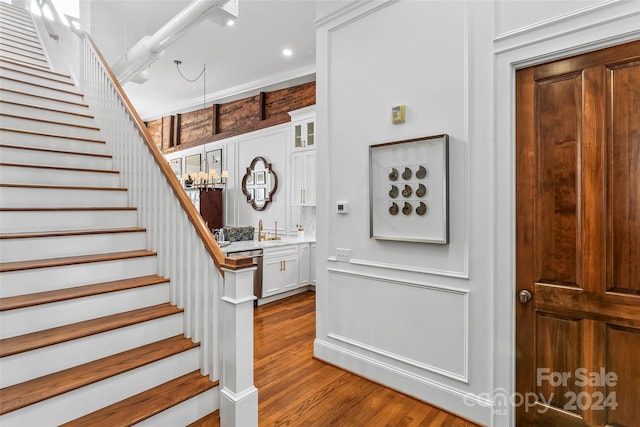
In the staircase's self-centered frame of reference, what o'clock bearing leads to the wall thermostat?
The wall thermostat is roughly at 11 o'clock from the staircase.

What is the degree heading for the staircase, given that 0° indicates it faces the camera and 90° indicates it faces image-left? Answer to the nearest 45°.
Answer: approximately 315°

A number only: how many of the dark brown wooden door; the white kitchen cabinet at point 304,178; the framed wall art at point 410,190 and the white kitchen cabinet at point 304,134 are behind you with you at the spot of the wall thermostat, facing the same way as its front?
2

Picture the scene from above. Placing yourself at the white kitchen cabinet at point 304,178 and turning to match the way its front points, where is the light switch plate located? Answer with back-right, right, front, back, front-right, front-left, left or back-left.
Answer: front-left

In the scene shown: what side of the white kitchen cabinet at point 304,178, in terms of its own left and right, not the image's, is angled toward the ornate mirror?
right

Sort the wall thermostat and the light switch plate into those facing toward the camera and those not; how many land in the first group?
2

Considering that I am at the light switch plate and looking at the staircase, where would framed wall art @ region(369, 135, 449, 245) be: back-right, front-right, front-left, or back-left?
back-left

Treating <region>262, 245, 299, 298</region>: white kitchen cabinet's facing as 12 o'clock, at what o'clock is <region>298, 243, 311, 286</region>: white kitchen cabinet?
<region>298, 243, 311, 286</region>: white kitchen cabinet is roughly at 9 o'clock from <region>262, 245, 299, 298</region>: white kitchen cabinet.

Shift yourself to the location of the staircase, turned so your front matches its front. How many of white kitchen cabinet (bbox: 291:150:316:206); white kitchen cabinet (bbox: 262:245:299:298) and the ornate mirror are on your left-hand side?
3

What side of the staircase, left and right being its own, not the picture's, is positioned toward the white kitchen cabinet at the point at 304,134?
left

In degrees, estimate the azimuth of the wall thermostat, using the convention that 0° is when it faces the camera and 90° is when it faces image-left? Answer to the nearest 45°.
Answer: approximately 0°

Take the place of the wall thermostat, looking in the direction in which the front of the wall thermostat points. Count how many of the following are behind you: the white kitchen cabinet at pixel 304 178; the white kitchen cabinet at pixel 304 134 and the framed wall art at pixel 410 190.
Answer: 2

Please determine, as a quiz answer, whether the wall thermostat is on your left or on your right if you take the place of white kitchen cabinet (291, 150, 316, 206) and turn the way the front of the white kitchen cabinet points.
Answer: on your left
